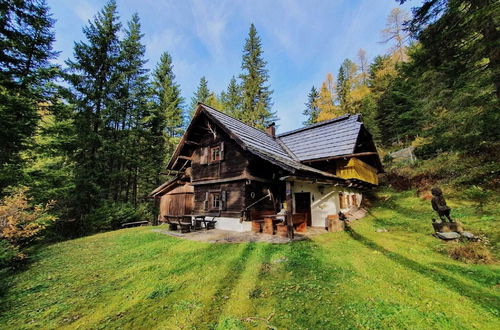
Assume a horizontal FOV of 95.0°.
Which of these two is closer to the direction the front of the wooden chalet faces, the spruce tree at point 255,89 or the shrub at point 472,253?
the shrub

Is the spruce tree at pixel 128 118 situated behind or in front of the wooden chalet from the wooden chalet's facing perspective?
behind

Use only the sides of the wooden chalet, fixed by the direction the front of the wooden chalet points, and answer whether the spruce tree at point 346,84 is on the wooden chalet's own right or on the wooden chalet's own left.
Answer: on the wooden chalet's own left

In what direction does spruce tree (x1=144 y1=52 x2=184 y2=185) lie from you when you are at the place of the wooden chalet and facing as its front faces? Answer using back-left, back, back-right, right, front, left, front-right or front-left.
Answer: back

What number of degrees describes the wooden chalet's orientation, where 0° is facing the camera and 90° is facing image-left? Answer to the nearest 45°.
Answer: approximately 315°

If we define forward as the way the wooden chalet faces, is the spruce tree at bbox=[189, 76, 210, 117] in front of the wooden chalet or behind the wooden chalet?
behind
